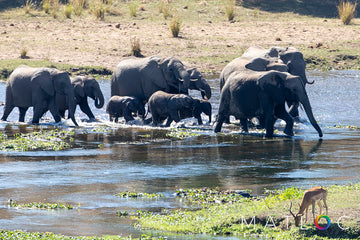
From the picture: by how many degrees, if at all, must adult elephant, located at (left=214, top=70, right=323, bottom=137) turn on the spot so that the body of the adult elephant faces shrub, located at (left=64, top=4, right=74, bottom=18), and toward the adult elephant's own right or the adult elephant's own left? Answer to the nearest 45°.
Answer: approximately 135° to the adult elephant's own left

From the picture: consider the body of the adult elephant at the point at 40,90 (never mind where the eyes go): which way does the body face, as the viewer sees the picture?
to the viewer's right

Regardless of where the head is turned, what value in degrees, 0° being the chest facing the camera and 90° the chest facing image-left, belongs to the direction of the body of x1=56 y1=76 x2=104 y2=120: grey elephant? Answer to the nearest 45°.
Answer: approximately 270°

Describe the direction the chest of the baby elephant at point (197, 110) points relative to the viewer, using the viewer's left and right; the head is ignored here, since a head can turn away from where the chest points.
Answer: facing to the right of the viewer

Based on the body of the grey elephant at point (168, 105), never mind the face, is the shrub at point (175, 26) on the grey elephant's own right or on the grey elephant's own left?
on the grey elephant's own left

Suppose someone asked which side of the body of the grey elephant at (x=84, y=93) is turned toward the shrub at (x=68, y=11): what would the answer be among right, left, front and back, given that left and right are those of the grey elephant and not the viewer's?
left

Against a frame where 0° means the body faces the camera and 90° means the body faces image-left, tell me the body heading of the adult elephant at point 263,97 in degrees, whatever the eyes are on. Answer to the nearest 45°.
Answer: approximately 270°

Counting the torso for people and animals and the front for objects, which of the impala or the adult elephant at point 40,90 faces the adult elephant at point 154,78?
the adult elephant at point 40,90

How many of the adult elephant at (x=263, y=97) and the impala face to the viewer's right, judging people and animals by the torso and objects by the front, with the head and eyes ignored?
1

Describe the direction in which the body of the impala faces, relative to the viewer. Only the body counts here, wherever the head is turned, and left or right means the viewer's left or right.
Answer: facing the viewer and to the left of the viewer

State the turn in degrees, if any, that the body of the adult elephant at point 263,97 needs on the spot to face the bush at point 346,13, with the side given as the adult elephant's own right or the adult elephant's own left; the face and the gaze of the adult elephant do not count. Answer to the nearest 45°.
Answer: approximately 90° to the adult elephant's own left

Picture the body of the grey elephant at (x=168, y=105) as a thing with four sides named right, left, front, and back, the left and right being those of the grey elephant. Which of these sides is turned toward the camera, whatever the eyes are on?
right

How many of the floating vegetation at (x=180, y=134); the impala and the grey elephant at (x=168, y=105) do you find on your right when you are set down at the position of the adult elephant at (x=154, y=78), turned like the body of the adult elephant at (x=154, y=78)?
3

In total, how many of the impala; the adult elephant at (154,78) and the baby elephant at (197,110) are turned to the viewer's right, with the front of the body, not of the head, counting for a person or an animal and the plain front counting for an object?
2

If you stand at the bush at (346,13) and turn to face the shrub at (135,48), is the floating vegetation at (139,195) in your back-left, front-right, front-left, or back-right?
front-left

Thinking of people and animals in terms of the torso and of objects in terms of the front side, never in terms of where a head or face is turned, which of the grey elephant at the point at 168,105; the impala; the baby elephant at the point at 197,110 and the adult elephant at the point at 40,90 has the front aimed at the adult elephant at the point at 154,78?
the adult elephant at the point at 40,90

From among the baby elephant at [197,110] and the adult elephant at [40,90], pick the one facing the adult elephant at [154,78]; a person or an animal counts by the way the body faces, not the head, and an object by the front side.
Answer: the adult elephant at [40,90]
